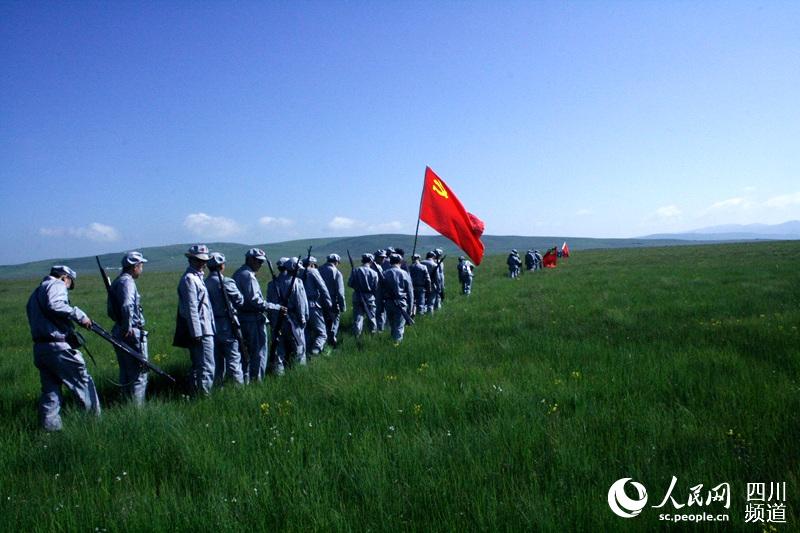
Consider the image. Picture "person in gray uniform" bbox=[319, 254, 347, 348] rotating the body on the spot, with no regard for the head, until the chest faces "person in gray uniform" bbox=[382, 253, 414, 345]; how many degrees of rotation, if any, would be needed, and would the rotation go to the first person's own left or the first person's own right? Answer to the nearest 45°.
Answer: approximately 45° to the first person's own right

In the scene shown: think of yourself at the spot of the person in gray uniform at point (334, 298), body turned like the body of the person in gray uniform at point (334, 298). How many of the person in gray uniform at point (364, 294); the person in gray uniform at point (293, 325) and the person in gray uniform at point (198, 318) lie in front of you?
1

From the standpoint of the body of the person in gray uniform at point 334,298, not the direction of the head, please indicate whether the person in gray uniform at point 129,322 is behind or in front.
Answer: behind

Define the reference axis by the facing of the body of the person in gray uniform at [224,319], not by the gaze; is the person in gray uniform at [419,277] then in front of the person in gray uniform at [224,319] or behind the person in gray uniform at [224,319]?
in front

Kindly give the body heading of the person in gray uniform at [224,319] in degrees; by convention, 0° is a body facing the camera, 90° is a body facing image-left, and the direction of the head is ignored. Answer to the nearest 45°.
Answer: approximately 225°

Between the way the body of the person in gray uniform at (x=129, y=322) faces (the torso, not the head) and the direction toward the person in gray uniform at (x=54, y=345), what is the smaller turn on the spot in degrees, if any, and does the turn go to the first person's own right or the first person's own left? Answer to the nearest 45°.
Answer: approximately 135° to the first person's own right

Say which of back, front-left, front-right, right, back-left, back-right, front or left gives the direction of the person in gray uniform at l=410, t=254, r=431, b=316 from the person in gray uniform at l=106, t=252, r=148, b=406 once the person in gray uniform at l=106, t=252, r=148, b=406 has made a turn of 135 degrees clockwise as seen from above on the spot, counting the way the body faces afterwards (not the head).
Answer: back

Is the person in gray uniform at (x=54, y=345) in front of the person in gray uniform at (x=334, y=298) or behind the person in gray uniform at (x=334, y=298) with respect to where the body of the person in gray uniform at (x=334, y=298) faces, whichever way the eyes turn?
behind

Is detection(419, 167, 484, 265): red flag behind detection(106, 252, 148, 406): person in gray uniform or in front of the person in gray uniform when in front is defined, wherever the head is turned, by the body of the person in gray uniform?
in front

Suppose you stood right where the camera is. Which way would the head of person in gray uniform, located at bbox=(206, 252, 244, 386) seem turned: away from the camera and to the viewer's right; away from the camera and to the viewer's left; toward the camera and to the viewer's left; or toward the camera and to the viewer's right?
away from the camera and to the viewer's right

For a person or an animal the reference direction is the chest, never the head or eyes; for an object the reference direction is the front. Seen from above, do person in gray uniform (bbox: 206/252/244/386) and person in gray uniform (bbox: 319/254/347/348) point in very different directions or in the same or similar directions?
same or similar directions

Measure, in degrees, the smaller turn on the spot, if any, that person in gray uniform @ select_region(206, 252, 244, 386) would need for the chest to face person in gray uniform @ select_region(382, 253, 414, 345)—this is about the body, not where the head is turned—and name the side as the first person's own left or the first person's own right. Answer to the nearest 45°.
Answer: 0° — they already face them

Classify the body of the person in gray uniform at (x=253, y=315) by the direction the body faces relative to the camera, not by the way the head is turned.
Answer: to the viewer's right

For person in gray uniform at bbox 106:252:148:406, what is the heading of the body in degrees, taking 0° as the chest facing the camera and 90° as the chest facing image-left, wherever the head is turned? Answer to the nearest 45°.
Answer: approximately 270°

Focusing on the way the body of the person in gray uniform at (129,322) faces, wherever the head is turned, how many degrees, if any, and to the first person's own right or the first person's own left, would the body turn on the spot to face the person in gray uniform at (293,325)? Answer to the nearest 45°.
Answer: approximately 45° to the first person's own left
